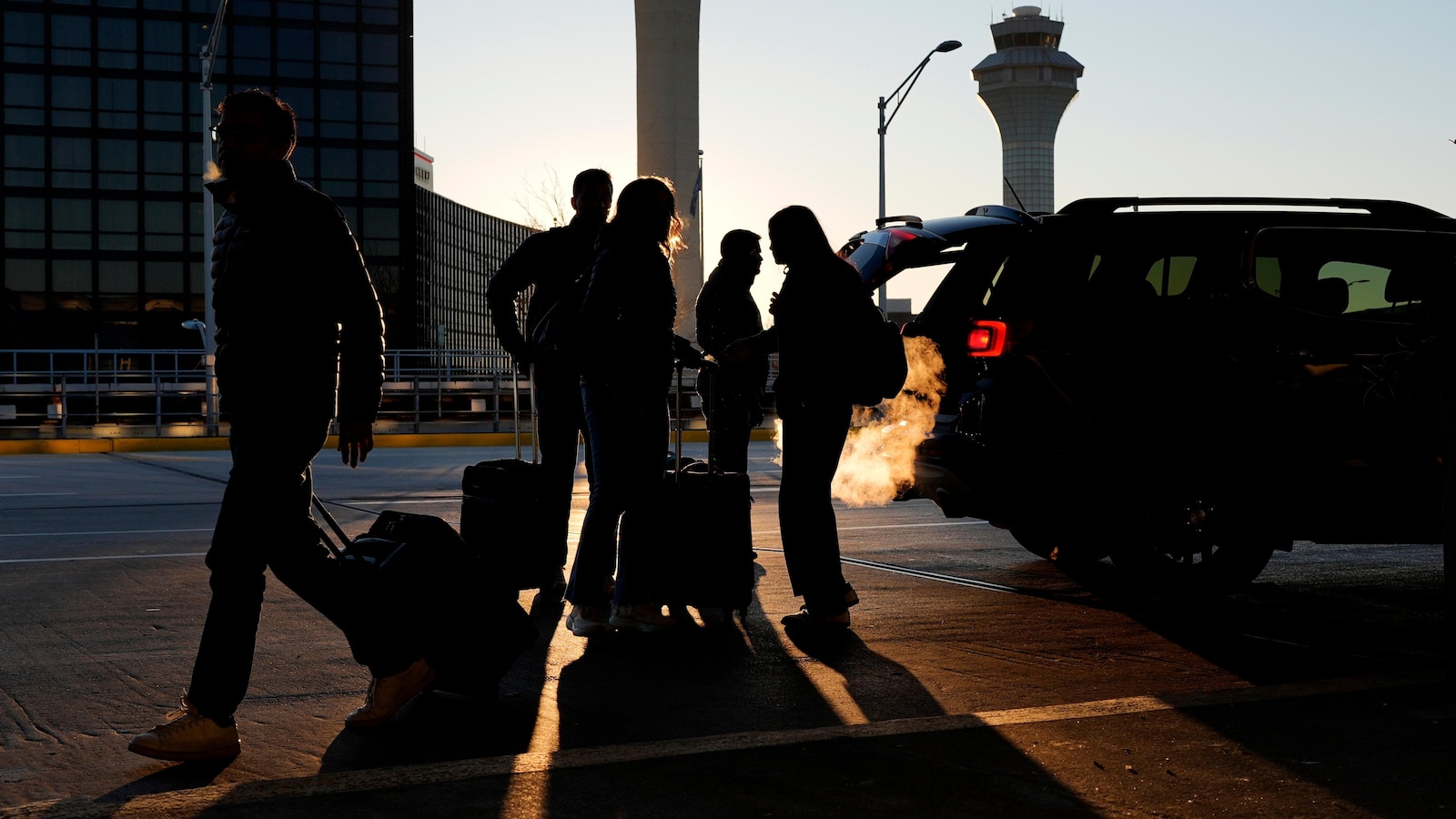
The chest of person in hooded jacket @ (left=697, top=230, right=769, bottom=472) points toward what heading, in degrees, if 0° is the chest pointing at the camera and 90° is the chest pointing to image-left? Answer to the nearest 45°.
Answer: approximately 270°

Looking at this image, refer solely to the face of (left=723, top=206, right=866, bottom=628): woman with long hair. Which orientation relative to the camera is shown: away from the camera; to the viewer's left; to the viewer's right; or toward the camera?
to the viewer's left

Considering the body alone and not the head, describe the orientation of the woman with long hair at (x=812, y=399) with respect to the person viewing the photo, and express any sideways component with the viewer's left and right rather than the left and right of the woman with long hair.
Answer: facing to the left of the viewer

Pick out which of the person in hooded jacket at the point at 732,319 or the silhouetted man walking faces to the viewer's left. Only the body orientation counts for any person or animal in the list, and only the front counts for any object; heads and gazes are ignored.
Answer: the silhouetted man walking

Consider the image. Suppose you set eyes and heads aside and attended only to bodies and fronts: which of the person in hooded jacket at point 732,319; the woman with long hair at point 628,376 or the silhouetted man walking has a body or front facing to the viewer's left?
the silhouetted man walking

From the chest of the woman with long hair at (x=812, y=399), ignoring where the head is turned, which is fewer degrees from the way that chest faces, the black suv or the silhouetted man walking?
the silhouetted man walking

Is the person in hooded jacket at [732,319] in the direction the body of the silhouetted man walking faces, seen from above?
no

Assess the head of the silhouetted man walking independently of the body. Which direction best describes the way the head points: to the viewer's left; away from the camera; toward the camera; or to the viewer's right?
to the viewer's left

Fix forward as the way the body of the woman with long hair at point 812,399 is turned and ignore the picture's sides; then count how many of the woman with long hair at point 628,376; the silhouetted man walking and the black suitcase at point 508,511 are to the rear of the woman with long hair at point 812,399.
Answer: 0

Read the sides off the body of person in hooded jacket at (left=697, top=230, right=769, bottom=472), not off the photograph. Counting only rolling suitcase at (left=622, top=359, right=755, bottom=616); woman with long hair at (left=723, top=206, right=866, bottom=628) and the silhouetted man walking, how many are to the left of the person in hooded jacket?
0

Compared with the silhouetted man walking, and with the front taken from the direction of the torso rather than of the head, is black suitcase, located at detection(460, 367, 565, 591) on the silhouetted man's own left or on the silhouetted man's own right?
on the silhouetted man's own right

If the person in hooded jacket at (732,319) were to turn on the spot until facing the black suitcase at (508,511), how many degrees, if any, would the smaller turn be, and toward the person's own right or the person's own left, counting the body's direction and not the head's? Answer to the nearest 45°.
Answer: approximately 135° to the person's own right
